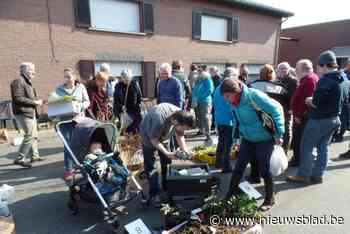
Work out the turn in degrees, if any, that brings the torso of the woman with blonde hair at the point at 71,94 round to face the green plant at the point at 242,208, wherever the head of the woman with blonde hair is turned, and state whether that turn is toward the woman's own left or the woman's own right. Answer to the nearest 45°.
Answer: approximately 90° to the woman's own left

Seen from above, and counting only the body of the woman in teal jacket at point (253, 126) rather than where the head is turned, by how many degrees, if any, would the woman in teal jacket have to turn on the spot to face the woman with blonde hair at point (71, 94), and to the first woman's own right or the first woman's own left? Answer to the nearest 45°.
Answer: approximately 45° to the first woman's own right

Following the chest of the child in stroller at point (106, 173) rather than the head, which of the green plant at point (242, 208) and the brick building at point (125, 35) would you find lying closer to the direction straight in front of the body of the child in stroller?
the green plant

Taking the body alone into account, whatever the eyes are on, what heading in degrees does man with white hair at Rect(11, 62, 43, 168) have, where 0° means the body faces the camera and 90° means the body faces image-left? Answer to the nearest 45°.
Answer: approximately 270°

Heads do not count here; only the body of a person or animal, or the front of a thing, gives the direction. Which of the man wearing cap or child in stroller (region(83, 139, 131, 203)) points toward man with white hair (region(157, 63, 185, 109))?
the man wearing cap

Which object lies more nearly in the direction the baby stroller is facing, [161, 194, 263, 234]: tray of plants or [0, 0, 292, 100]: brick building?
the tray of plants

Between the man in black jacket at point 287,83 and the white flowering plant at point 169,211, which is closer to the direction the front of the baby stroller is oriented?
the white flowering plant

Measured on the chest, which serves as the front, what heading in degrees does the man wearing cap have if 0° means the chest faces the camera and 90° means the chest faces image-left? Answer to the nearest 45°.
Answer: approximately 90°

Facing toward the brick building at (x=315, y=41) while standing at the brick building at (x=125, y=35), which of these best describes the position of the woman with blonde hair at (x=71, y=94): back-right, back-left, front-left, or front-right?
back-right

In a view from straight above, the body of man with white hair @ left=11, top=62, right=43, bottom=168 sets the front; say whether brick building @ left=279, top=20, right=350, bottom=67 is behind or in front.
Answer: in front

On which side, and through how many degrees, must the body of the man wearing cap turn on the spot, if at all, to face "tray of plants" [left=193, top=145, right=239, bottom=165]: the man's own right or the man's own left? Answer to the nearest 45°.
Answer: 0° — they already face it
